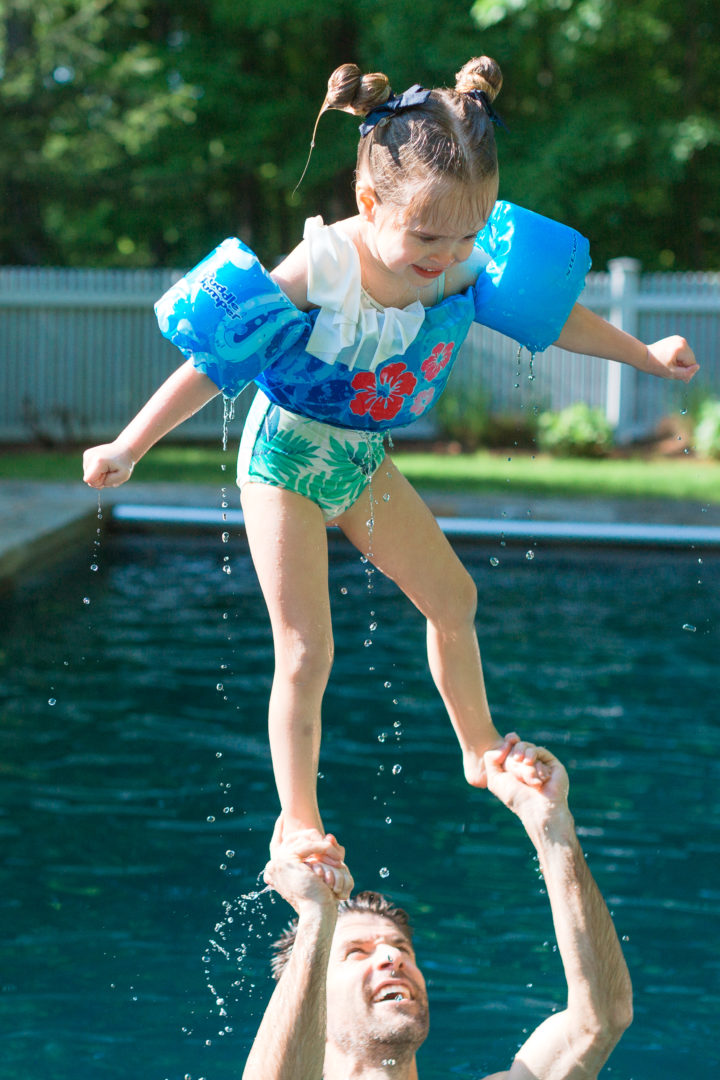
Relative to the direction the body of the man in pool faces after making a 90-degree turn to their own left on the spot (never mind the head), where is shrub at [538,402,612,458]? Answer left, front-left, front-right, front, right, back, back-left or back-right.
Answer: front-left

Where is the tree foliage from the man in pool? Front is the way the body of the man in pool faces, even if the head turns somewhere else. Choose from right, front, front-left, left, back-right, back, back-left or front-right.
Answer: back-left

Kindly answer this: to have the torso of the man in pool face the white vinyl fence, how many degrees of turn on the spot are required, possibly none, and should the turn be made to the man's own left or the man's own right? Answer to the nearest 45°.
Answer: approximately 135° to the man's own left

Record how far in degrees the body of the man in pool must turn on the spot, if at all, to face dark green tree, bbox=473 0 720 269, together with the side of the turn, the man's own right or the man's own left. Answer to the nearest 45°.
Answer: approximately 135° to the man's own left

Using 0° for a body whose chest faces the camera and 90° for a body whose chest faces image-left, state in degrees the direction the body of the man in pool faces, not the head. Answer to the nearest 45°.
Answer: approximately 315°

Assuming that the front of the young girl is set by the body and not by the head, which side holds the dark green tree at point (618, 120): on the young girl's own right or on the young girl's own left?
on the young girl's own left

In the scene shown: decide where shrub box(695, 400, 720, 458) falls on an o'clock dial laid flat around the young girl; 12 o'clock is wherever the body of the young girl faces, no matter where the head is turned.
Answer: The shrub is roughly at 8 o'clock from the young girl.

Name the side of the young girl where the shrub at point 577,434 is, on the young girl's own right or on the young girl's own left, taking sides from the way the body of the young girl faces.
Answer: on the young girl's own left

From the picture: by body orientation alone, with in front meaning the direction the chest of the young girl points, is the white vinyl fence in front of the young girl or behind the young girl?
behind
